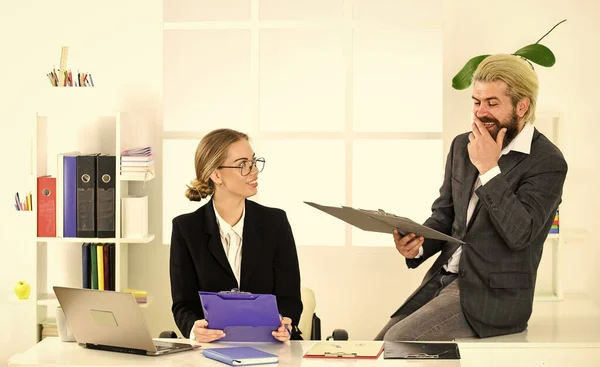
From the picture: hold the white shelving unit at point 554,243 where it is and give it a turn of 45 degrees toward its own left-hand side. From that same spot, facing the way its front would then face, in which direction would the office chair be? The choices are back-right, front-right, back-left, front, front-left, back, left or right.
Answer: right

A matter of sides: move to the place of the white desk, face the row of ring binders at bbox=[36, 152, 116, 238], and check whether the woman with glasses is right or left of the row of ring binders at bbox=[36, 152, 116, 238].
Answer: right

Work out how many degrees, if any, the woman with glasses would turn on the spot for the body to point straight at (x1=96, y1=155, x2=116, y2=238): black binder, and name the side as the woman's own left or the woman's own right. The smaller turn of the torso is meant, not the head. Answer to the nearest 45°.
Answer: approximately 135° to the woman's own right

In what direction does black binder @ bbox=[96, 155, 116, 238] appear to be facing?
toward the camera

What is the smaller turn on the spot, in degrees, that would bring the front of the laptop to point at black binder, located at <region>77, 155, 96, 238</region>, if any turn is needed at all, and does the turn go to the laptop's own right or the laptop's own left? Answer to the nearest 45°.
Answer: approximately 45° to the laptop's own left

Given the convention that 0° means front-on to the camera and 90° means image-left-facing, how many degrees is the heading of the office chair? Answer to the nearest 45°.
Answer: approximately 0°

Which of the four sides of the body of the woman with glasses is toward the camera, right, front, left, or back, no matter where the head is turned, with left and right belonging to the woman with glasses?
front

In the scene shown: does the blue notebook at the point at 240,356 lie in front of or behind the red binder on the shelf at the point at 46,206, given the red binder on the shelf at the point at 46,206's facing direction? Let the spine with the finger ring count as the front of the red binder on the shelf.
in front

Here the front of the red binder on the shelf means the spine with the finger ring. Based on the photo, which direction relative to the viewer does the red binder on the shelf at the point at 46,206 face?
toward the camera

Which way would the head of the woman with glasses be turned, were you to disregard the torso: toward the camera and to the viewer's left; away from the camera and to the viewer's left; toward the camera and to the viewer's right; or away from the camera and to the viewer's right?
toward the camera and to the viewer's right

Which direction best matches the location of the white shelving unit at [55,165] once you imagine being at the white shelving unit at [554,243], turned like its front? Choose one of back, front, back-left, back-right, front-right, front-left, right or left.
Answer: right

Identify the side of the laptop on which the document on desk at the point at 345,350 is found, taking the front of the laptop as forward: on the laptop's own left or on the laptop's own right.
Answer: on the laptop's own right
